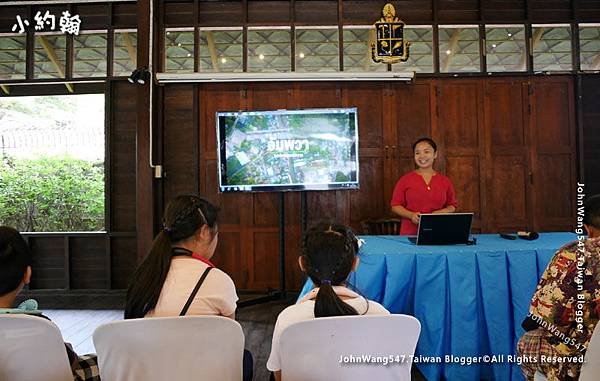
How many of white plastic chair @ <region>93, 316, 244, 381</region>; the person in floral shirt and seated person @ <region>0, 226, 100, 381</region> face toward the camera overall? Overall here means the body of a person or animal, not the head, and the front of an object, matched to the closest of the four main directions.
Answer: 0

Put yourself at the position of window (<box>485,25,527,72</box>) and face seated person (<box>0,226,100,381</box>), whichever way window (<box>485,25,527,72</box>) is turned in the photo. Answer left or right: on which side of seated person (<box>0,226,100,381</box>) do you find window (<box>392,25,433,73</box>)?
right

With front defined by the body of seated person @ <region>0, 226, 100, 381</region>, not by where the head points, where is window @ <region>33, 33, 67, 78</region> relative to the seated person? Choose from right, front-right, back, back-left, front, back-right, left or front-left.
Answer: front-left

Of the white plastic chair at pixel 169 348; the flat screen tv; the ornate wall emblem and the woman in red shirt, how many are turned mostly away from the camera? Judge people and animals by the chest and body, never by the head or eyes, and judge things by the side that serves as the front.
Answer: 1

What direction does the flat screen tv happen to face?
toward the camera

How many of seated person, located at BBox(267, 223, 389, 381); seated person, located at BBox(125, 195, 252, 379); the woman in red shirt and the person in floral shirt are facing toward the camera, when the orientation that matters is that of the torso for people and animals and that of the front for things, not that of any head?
1

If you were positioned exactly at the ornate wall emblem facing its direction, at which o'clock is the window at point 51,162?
The window is roughly at 3 o'clock from the ornate wall emblem.

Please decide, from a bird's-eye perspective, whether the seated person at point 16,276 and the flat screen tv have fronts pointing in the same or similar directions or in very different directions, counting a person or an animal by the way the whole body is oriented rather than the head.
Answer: very different directions

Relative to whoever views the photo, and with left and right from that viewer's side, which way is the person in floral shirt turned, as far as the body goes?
facing away from the viewer and to the left of the viewer

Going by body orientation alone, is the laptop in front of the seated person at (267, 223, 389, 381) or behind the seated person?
in front

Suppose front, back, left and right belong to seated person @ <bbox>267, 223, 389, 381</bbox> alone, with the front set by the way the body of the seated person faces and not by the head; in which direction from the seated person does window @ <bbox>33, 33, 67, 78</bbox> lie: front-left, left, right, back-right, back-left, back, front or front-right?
front-left

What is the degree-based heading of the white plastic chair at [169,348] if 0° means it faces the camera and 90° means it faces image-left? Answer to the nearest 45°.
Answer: approximately 180°

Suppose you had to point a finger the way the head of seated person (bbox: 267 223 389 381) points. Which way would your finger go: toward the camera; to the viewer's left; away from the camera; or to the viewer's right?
away from the camera

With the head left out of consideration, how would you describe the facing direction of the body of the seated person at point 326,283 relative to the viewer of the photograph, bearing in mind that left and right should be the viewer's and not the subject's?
facing away from the viewer

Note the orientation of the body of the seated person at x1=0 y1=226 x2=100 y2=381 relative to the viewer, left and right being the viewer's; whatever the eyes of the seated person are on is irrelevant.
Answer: facing away from the viewer and to the right of the viewer

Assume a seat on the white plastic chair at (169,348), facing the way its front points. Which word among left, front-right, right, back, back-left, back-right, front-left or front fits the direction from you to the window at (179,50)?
front

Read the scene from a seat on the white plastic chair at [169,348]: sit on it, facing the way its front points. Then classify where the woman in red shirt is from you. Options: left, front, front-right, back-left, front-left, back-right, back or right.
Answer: front-right

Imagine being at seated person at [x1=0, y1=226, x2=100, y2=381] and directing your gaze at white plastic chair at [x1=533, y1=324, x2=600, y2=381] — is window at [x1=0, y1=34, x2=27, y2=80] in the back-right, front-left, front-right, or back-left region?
back-left

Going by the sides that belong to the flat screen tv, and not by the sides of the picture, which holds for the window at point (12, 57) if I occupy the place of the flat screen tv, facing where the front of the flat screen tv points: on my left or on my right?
on my right
